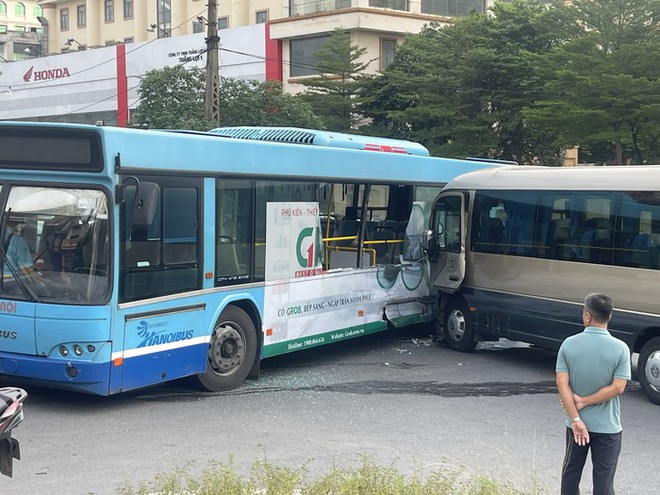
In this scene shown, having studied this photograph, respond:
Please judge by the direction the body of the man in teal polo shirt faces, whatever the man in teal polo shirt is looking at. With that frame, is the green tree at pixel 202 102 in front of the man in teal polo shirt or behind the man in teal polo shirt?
in front

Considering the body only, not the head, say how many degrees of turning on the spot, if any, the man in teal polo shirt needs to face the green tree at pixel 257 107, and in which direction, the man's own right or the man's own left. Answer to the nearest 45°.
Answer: approximately 45° to the man's own left

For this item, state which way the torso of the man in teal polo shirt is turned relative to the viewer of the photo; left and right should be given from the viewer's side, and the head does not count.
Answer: facing away from the viewer

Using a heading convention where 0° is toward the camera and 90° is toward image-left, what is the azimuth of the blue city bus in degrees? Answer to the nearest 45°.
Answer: approximately 45°

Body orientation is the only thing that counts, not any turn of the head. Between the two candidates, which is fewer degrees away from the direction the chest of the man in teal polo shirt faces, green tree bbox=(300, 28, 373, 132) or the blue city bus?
the green tree

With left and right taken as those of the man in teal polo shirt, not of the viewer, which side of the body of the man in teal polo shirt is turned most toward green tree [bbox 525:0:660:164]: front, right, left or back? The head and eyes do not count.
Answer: front

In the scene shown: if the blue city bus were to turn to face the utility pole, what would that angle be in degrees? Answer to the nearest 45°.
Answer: approximately 135° to its right

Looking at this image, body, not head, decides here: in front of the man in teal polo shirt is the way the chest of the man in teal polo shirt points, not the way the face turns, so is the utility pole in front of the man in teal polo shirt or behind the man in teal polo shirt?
in front

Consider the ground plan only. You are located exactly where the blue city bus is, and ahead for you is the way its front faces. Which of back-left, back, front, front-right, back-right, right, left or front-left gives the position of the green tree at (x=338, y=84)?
back-right

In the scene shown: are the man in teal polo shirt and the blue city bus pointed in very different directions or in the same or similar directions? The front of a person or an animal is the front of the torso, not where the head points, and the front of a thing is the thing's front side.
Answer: very different directions

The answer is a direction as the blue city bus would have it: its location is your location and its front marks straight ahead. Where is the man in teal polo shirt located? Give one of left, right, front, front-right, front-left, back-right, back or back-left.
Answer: left
